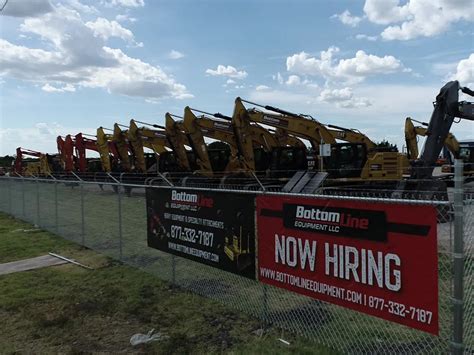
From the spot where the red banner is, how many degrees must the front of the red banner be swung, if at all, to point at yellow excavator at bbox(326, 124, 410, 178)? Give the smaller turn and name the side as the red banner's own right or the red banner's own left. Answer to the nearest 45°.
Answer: approximately 135° to the red banner's own right

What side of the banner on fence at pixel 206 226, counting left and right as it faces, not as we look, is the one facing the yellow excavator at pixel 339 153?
back

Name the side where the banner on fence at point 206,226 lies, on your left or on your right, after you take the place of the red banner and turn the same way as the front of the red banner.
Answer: on your right

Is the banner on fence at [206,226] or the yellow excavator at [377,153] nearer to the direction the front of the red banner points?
the banner on fence

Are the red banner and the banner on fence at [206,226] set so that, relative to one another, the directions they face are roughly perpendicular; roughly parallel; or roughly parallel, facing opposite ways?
roughly parallel

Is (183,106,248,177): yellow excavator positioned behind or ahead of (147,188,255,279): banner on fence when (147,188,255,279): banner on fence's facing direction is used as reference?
behind

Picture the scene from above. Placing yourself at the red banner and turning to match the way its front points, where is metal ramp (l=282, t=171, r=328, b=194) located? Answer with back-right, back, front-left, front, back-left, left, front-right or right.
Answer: back-right

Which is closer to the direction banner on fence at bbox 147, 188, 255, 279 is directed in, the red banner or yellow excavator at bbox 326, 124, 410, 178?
the red banner

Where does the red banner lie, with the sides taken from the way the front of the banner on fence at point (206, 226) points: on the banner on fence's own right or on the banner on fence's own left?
on the banner on fence's own left

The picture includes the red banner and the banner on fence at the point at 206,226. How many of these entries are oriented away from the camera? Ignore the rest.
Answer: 0

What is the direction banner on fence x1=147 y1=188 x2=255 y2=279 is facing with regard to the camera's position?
facing the viewer and to the left of the viewer

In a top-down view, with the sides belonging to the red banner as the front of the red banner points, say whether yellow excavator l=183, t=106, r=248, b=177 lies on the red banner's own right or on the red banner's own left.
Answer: on the red banner's own right
